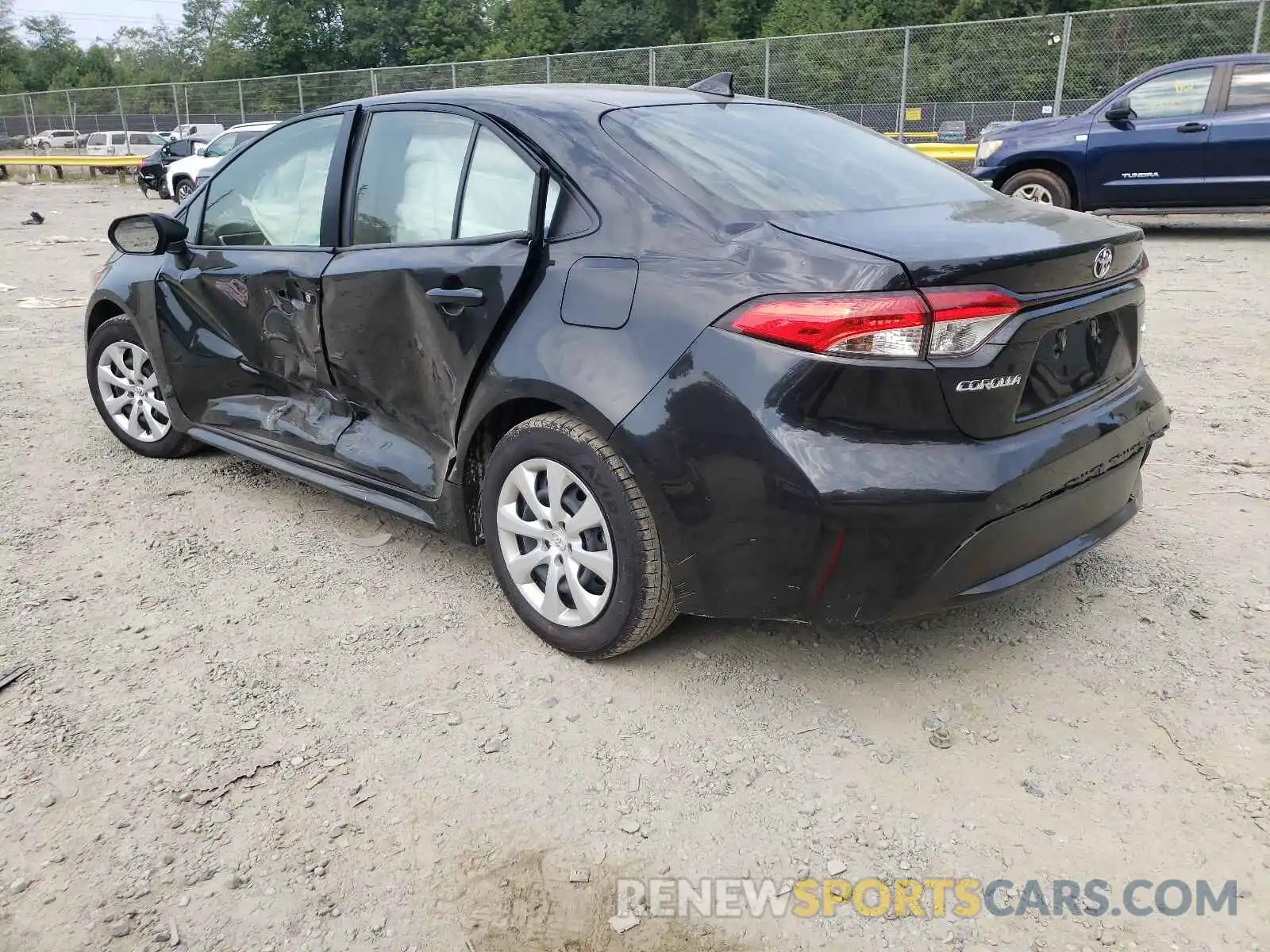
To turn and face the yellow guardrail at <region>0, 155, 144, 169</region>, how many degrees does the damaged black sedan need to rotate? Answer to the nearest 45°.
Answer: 0° — it already faces it

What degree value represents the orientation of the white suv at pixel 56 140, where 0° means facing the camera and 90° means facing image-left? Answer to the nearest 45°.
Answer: approximately 90°

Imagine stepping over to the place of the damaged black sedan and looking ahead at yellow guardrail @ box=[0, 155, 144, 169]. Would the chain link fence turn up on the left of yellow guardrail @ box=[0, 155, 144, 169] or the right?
right

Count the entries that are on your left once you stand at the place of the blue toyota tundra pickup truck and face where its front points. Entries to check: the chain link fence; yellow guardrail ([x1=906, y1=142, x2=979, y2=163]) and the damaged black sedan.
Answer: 1

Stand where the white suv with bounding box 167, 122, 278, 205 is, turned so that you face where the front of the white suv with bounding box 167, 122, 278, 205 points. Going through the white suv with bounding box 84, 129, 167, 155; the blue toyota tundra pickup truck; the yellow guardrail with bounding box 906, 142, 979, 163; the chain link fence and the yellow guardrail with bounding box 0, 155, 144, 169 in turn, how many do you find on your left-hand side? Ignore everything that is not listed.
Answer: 3

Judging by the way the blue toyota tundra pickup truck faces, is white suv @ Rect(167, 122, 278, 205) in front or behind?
in front

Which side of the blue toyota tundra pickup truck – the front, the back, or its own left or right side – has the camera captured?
left

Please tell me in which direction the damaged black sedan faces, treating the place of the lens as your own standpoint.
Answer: facing away from the viewer and to the left of the viewer

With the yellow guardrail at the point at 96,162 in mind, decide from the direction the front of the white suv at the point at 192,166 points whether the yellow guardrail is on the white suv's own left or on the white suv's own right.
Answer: on the white suv's own right

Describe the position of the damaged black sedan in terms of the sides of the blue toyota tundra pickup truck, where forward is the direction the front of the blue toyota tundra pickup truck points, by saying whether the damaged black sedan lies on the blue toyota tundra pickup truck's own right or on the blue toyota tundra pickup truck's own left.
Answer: on the blue toyota tundra pickup truck's own left
